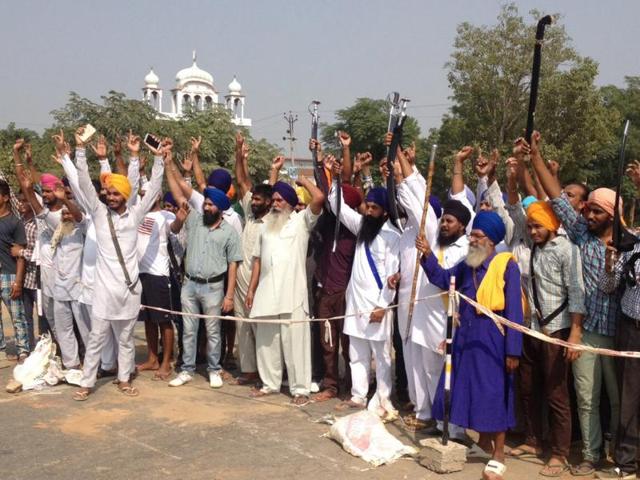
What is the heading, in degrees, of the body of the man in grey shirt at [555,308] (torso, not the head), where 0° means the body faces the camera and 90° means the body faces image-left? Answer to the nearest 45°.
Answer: approximately 45°

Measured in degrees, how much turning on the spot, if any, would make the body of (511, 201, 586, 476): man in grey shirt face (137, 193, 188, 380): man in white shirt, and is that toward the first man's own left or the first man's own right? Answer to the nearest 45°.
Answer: approximately 45° to the first man's own right

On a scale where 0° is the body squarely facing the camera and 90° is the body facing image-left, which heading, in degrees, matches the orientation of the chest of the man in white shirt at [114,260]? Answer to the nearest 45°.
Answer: approximately 0°

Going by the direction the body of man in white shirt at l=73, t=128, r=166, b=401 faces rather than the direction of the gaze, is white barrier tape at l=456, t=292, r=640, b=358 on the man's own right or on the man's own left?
on the man's own left

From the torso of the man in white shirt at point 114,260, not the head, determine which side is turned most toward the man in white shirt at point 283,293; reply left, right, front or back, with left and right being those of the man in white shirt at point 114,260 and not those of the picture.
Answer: left

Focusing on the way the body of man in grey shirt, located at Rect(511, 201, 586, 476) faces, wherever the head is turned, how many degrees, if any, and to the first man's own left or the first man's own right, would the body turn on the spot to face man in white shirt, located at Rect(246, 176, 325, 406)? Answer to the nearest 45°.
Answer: approximately 45° to the first man's own right

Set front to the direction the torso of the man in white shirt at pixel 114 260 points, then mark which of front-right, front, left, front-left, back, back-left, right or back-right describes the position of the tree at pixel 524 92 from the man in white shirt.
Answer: back-left

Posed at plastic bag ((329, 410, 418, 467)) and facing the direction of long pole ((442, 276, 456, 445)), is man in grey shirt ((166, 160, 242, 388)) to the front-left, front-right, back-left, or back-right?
back-left

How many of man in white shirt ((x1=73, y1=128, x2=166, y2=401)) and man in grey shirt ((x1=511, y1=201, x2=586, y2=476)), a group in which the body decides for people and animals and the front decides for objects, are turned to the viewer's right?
0

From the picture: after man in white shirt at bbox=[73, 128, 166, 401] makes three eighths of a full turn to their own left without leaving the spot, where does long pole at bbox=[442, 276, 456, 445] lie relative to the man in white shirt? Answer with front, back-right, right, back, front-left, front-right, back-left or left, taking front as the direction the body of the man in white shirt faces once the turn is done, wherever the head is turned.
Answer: right

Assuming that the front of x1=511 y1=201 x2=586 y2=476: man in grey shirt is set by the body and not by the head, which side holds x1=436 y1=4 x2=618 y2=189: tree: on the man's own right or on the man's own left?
on the man's own right

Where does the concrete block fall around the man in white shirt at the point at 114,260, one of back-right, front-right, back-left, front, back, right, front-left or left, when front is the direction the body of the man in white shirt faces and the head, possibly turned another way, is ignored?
front-left

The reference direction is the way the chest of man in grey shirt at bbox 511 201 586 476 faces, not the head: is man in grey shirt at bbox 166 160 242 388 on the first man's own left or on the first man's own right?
on the first man's own right

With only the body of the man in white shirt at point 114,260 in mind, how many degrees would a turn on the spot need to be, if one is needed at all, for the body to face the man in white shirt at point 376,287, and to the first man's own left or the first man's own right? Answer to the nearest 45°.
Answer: approximately 45° to the first man's own left
